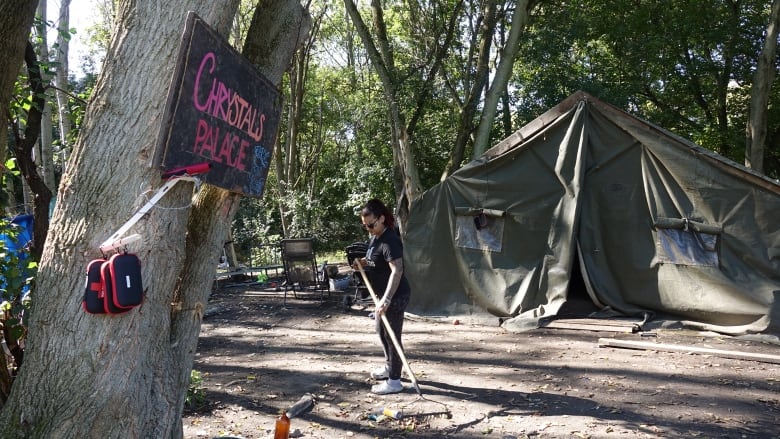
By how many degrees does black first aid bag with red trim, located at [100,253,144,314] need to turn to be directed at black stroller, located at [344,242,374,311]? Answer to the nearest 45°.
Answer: approximately 90° to its left

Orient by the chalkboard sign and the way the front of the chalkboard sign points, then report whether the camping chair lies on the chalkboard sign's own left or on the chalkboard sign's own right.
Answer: on the chalkboard sign's own left

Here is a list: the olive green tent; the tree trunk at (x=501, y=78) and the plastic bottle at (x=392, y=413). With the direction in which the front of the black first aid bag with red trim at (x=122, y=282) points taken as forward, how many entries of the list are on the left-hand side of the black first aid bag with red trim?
3

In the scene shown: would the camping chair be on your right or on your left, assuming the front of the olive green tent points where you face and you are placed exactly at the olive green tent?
on your right

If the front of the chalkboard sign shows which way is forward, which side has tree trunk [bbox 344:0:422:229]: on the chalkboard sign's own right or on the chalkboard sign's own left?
on the chalkboard sign's own left

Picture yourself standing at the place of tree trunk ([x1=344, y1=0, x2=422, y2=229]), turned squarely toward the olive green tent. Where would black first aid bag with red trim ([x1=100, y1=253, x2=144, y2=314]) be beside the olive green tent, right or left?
right

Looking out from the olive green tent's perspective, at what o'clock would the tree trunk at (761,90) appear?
The tree trunk is roughly at 7 o'clock from the olive green tent.

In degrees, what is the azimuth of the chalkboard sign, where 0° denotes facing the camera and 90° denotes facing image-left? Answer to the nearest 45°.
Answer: approximately 315°
